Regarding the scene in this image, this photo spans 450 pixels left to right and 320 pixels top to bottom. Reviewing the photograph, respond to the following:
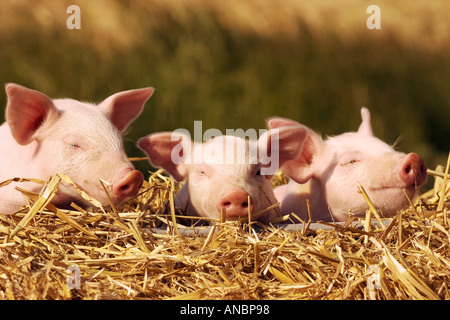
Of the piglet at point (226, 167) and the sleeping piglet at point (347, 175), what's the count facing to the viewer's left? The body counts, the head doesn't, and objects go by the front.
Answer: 0

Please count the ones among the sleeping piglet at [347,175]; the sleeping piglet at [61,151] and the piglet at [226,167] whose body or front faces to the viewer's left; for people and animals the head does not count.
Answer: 0

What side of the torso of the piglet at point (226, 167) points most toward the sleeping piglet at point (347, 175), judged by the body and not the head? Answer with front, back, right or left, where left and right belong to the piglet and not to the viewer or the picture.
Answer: left

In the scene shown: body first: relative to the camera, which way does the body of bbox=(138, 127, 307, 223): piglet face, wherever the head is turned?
toward the camera

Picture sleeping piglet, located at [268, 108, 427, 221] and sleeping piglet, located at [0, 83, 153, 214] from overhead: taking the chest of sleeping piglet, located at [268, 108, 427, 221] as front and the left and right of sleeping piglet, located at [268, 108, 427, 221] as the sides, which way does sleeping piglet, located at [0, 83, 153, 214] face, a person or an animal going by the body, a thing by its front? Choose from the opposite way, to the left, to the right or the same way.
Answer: the same way

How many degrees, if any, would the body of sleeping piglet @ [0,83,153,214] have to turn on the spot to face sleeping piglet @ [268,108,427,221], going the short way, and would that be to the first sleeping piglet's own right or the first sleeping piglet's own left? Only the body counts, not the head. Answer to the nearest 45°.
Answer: approximately 45° to the first sleeping piglet's own left

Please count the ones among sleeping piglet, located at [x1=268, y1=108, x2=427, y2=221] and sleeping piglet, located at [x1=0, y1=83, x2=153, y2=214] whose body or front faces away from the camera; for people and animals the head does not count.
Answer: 0

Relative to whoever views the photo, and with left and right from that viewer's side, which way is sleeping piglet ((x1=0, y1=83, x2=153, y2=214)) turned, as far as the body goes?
facing the viewer and to the right of the viewer

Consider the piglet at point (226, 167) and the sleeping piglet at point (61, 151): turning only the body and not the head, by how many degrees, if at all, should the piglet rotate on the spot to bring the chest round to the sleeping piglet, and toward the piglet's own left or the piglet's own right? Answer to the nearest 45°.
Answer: approximately 90° to the piglet's own right

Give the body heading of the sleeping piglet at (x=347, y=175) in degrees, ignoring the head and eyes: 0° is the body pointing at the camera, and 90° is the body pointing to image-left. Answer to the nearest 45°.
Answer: approximately 315°
